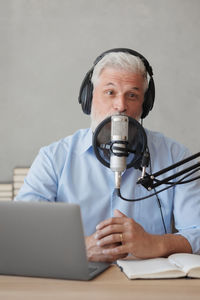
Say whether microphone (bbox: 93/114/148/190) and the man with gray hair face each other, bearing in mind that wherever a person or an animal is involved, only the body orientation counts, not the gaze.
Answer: yes

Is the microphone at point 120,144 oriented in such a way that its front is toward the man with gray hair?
yes

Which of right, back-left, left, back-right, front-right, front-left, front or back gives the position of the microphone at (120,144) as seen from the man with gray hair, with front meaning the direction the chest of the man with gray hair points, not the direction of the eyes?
front

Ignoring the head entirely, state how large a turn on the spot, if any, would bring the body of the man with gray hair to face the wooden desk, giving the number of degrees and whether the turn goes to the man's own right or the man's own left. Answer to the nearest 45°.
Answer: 0° — they already face it

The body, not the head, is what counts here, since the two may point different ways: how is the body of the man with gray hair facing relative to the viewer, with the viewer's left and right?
facing the viewer

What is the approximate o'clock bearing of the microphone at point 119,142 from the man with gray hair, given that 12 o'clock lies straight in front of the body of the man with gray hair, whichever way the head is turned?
The microphone is roughly at 12 o'clock from the man with gray hair.

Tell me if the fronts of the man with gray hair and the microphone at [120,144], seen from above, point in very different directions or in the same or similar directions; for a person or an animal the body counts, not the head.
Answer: very different directions

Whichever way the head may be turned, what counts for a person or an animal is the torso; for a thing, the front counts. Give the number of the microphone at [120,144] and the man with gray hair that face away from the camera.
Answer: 1

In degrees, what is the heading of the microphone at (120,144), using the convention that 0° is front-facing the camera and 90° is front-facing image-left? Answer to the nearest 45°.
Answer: approximately 180°

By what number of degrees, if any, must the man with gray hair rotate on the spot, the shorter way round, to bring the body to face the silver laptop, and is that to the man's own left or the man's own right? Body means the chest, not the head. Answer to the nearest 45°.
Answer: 0° — they already face it
